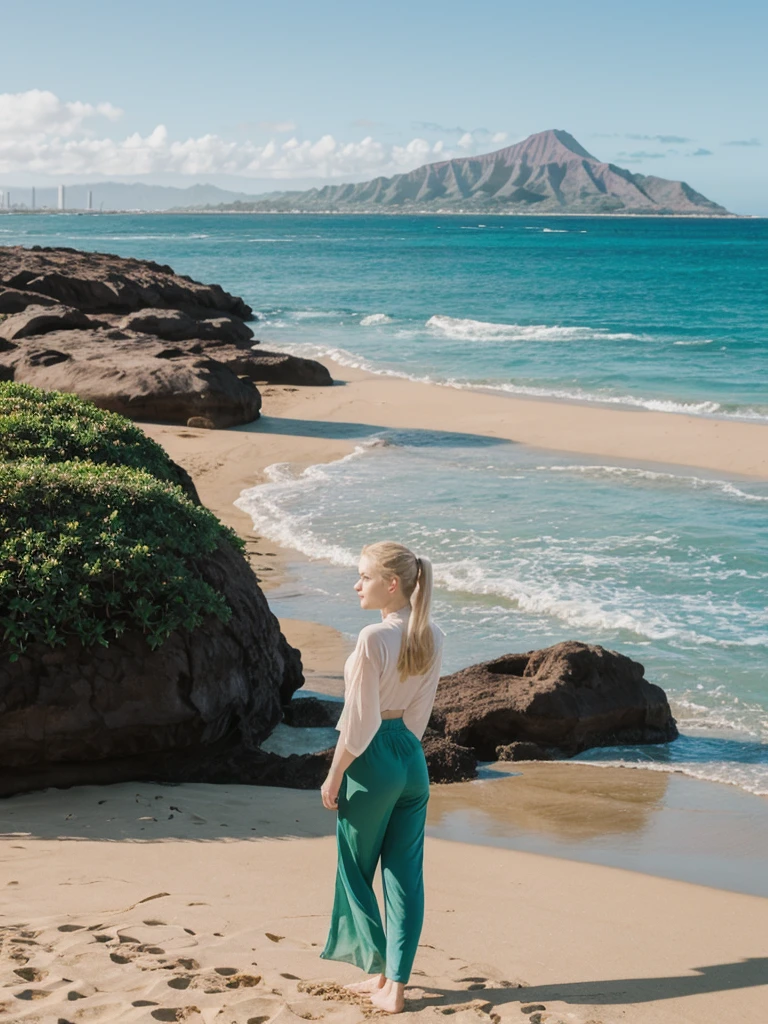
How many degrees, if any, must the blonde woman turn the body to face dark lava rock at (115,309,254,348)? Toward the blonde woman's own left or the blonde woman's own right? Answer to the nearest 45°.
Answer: approximately 45° to the blonde woman's own right

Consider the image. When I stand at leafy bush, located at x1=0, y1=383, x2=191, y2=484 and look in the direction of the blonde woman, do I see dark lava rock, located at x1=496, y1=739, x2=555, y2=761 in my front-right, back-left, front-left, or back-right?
front-left

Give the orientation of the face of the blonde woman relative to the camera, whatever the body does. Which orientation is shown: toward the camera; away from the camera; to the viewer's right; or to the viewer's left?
to the viewer's left

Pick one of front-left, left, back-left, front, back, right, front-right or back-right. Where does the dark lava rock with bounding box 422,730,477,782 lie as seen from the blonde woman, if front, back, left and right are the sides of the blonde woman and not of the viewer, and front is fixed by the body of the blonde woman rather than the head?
front-right

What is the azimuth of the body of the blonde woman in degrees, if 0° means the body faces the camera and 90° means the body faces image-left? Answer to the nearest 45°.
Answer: approximately 135°

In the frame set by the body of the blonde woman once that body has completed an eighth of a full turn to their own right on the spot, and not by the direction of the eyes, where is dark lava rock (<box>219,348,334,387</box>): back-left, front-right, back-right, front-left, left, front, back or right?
front

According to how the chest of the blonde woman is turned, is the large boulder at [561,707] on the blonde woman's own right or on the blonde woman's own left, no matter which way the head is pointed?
on the blonde woman's own right

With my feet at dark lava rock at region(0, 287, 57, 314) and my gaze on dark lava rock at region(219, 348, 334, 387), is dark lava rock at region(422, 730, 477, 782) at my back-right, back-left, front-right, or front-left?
front-right
